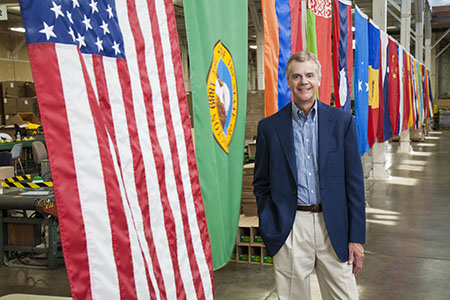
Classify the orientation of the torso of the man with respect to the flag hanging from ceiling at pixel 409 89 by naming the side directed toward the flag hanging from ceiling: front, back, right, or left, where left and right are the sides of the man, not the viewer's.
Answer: back

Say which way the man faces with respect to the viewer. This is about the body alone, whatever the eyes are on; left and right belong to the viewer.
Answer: facing the viewer

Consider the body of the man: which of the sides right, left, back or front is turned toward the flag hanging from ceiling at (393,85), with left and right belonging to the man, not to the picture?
back

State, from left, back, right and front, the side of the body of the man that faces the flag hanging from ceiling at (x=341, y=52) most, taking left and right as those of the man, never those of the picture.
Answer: back

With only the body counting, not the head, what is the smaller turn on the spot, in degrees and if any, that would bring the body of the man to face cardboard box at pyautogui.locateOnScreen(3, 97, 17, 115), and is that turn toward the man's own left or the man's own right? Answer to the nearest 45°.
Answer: approximately 135° to the man's own right

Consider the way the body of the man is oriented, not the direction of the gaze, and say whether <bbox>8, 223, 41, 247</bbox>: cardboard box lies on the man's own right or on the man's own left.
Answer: on the man's own right

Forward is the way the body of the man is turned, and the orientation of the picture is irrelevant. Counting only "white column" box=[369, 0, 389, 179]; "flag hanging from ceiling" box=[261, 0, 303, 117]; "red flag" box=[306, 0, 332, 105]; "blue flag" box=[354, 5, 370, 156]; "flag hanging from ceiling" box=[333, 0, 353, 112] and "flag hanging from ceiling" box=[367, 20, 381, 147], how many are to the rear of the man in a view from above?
6

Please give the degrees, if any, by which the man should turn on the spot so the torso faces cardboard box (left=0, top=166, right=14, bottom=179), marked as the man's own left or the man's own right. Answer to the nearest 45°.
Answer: approximately 135° to the man's own right

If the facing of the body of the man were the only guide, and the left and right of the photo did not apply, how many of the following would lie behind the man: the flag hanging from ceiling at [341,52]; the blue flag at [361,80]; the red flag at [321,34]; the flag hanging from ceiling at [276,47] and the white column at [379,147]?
5

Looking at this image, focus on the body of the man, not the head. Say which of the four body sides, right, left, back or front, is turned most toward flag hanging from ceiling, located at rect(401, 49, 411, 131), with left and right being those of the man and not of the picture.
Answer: back
